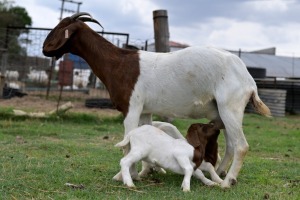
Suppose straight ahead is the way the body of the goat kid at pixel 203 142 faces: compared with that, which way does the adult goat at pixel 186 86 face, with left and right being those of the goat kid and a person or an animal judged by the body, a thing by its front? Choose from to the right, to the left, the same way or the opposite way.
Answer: the opposite way

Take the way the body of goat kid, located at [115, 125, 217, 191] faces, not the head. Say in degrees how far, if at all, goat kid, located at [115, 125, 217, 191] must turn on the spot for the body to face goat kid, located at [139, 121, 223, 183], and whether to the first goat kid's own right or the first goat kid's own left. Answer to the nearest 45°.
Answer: approximately 45° to the first goat kid's own left

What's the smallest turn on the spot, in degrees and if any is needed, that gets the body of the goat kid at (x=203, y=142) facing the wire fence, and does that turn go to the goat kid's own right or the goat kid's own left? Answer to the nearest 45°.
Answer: approximately 135° to the goat kid's own left

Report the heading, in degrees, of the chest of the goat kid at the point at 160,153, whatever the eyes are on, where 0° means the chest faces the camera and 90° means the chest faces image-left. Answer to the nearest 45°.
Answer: approximately 270°

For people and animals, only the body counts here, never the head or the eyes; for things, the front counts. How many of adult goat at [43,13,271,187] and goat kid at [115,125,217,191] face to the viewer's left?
1

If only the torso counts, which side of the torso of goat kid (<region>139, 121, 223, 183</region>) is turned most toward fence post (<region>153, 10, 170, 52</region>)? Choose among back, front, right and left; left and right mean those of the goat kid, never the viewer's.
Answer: left

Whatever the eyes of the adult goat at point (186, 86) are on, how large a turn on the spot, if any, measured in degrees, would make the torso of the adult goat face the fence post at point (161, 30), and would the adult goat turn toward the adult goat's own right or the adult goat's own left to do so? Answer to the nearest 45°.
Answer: approximately 90° to the adult goat's own right

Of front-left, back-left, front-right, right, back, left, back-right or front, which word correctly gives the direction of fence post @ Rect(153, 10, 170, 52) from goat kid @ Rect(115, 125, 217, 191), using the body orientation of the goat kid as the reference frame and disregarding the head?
left

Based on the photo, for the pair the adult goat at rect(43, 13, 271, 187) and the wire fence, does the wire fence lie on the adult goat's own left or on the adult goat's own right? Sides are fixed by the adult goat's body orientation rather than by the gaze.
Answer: on the adult goat's own right

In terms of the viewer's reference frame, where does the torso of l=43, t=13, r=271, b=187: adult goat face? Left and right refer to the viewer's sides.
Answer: facing to the left of the viewer

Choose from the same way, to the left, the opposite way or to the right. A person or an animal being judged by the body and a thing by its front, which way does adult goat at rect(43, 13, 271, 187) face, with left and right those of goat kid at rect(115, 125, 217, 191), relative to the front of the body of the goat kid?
the opposite way

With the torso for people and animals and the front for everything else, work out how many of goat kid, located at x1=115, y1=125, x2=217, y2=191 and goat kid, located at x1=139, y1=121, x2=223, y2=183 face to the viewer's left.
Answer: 0

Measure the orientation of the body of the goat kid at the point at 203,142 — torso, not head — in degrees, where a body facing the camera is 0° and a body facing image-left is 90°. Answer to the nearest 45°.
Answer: approximately 270°
